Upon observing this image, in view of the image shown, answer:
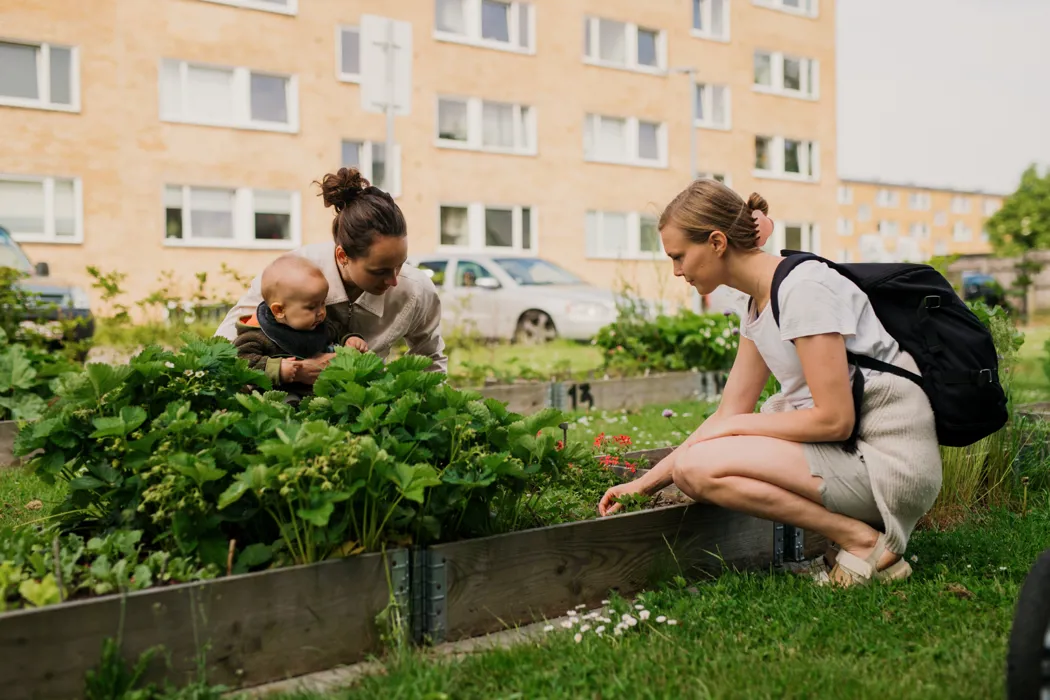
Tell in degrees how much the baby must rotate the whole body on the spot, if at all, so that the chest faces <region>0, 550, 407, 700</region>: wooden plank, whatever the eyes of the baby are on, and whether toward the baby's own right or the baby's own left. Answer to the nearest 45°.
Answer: approximately 45° to the baby's own right

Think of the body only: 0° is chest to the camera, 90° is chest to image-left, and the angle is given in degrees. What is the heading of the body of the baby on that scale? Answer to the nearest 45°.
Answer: approximately 315°

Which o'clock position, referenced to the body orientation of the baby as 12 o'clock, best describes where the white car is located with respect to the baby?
The white car is roughly at 8 o'clock from the baby.

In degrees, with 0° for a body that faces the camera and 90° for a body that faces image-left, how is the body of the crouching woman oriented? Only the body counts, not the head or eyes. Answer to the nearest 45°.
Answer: approximately 90°

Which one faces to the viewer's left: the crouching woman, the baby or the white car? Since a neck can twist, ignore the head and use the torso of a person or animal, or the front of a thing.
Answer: the crouching woman

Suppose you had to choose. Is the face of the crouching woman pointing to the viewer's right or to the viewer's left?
to the viewer's left
